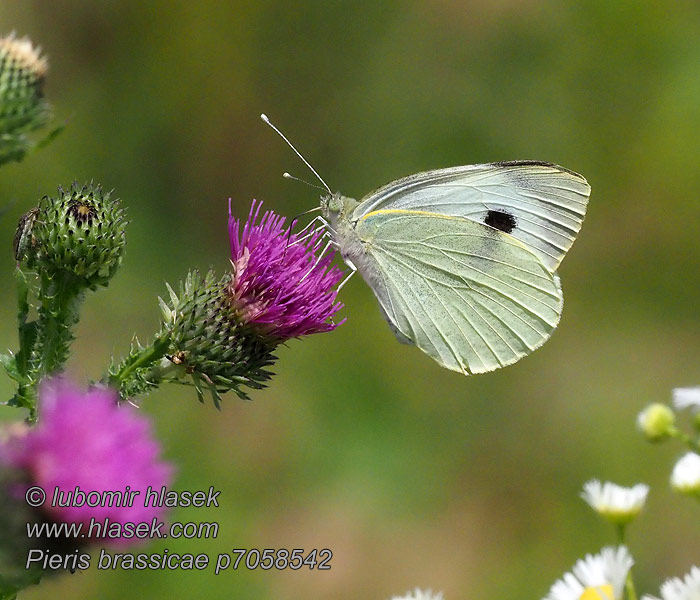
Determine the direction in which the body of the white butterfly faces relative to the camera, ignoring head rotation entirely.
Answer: to the viewer's left
